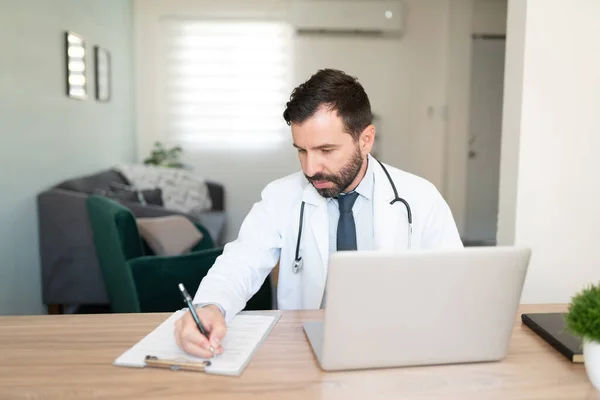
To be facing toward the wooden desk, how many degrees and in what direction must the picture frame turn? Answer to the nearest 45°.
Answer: approximately 45° to its right

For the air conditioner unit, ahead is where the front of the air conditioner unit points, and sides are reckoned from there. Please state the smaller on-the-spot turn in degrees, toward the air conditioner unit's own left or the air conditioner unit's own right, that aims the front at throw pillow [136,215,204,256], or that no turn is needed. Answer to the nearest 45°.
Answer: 0° — it already faces it

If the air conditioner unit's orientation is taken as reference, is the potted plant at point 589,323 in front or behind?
in front

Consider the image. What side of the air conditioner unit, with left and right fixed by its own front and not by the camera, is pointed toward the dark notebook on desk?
front

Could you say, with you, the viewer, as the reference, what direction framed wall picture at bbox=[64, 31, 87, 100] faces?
facing the viewer and to the right of the viewer

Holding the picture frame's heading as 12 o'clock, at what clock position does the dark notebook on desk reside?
The dark notebook on desk is roughly at 1 o'clock from the picture frame.

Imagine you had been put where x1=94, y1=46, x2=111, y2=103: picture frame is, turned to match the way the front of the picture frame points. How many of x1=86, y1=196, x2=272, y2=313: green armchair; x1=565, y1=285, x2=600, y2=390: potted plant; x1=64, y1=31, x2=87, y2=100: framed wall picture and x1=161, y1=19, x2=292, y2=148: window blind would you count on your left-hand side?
1

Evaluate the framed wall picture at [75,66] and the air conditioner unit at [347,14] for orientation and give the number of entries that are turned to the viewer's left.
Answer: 0

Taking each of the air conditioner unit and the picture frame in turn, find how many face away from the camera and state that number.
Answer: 0

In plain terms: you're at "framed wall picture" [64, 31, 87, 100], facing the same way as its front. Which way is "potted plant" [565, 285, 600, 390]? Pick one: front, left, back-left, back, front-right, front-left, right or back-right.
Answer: front-right

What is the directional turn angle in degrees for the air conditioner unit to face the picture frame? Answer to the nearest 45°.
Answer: approximately 45° to its right

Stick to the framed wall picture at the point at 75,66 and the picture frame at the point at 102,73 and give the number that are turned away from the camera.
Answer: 0

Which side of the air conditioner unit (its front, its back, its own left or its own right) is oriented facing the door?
left

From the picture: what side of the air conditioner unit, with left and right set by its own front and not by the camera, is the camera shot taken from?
front

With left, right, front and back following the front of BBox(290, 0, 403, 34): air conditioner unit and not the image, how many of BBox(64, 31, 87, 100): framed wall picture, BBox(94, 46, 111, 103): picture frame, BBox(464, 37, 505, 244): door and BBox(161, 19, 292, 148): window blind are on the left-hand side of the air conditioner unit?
1

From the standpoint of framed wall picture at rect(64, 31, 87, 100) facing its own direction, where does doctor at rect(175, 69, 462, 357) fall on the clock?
The doctor is roughly at 1 o'clock from the framed wall picture.

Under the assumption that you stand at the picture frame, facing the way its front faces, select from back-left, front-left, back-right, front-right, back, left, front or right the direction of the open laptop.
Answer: front-right
